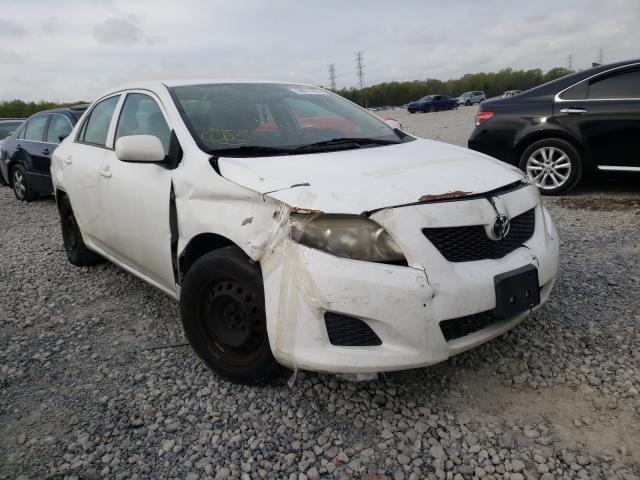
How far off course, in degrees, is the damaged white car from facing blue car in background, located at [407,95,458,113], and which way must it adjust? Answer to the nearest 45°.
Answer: approximately 135° to its left

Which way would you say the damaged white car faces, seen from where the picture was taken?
facing the viewer and to the right of the viewer
